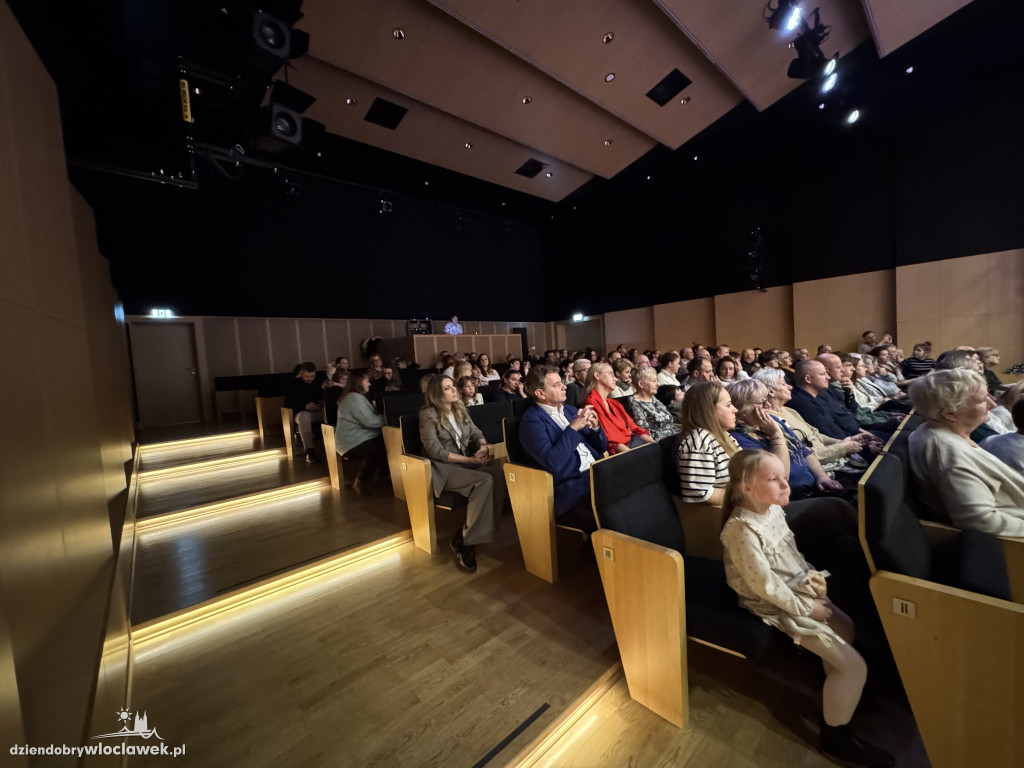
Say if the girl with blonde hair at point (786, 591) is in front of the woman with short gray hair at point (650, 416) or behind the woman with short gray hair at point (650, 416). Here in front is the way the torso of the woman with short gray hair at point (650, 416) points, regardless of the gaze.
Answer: in front

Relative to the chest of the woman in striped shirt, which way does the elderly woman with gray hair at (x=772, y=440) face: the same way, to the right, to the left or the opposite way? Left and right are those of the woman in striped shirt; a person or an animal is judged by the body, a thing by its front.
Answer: the same way

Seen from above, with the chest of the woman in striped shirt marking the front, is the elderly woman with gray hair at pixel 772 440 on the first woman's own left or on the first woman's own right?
on the first woman's own left

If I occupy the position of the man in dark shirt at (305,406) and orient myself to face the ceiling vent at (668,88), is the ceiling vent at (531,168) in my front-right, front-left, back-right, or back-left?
front-left
